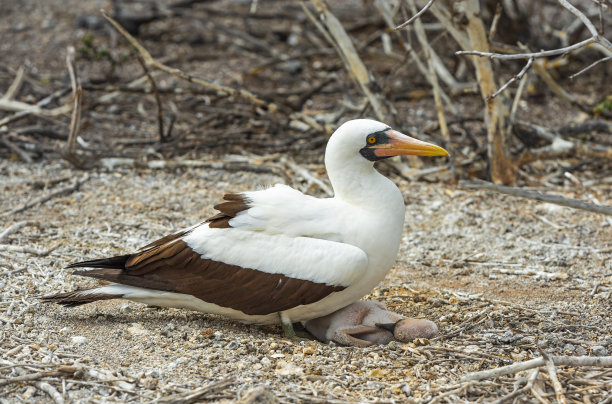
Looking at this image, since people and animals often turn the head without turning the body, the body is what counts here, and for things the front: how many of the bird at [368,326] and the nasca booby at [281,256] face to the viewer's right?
2

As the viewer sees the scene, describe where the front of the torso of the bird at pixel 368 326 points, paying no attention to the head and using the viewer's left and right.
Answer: facing to the right of the viewer

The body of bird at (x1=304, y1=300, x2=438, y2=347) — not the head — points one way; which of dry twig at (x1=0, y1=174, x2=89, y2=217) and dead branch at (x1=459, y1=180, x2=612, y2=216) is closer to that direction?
the dead branch

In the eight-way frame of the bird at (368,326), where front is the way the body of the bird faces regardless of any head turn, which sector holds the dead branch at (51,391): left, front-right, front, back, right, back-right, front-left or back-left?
back-right

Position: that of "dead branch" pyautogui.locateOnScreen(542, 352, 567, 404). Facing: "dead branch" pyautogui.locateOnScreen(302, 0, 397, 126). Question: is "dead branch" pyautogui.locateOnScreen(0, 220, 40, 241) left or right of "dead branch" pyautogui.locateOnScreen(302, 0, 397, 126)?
left

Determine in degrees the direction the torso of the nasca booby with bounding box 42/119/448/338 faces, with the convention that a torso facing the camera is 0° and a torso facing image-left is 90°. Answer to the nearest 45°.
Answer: approximately 270°

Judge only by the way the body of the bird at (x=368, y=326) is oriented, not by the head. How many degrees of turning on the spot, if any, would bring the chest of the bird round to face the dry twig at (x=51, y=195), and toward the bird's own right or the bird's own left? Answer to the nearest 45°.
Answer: approximately 135° to the bird's own left

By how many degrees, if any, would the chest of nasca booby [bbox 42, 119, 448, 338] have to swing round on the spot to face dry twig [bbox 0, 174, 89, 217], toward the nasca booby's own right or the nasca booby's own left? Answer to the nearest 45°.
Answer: approximately 135° to the nasca booby's own left

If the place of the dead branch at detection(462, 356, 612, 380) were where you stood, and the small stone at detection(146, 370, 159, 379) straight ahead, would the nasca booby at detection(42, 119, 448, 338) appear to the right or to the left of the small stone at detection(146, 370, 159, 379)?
right

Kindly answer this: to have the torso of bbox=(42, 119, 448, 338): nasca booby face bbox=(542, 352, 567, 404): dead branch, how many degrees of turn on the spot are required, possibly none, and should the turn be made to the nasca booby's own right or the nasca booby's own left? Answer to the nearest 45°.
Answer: approximately 45° to the nasca booby's own right

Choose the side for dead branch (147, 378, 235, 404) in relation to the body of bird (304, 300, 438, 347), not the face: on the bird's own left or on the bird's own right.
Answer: on the bird's own right

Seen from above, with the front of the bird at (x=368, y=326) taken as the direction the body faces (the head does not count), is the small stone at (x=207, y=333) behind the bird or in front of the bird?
behind
